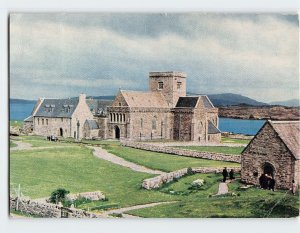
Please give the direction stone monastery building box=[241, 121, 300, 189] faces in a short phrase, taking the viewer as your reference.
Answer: facing the viewer and to the left of the viewer

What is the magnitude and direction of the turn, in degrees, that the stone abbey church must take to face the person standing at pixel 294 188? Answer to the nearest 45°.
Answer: approximately 45° to its left

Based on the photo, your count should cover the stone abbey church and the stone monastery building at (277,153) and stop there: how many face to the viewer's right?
0

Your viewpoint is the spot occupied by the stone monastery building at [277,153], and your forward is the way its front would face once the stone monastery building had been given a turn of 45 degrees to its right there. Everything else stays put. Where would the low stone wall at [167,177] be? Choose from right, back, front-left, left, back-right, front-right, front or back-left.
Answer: front

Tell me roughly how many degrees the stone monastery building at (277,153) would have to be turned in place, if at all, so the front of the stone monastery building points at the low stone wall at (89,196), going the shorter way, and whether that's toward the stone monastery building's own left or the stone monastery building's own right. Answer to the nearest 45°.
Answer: approximately 45° to the stone monastery building's own right

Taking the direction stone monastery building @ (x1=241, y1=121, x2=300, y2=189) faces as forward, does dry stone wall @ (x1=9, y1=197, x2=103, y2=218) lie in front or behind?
in front

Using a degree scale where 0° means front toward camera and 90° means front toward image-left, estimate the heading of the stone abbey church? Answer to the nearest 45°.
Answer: approximately 45°
